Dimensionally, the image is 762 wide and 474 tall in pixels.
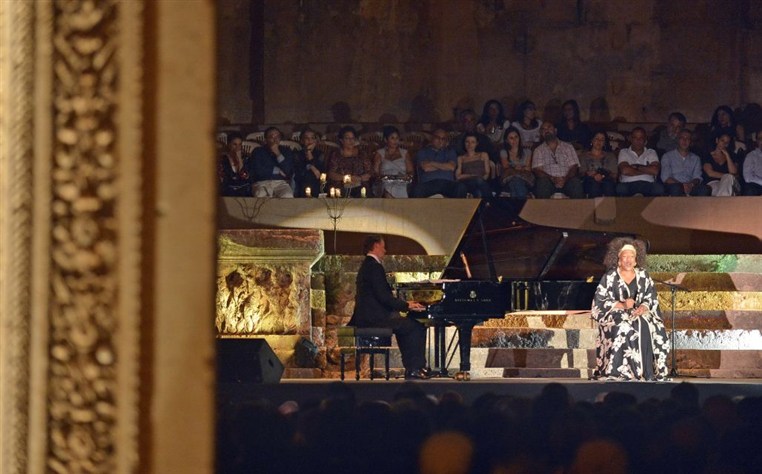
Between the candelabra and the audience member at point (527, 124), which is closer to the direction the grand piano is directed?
the candelabra

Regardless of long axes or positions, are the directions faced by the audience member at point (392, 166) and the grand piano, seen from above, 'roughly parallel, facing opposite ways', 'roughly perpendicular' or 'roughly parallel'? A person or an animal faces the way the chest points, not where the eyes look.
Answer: roughly perpendicular

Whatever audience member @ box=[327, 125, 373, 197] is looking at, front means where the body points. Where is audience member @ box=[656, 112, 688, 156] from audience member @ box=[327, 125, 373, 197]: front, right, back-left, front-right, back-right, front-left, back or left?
left

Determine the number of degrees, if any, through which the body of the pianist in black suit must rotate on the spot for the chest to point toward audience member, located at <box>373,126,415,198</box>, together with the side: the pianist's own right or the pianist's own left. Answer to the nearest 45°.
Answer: approximately 90° to the pianist's own left

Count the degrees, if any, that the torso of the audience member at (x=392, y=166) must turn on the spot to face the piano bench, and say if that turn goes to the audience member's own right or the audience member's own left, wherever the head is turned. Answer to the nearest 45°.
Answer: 0° — they already face it

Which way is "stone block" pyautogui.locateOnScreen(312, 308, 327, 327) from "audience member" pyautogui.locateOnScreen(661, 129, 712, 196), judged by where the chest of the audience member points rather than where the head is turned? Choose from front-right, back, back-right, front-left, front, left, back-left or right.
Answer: front-right

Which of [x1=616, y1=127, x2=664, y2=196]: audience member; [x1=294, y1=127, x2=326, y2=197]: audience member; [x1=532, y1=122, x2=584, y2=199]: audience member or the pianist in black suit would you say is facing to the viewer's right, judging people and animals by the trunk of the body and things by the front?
the pianist in black suit
